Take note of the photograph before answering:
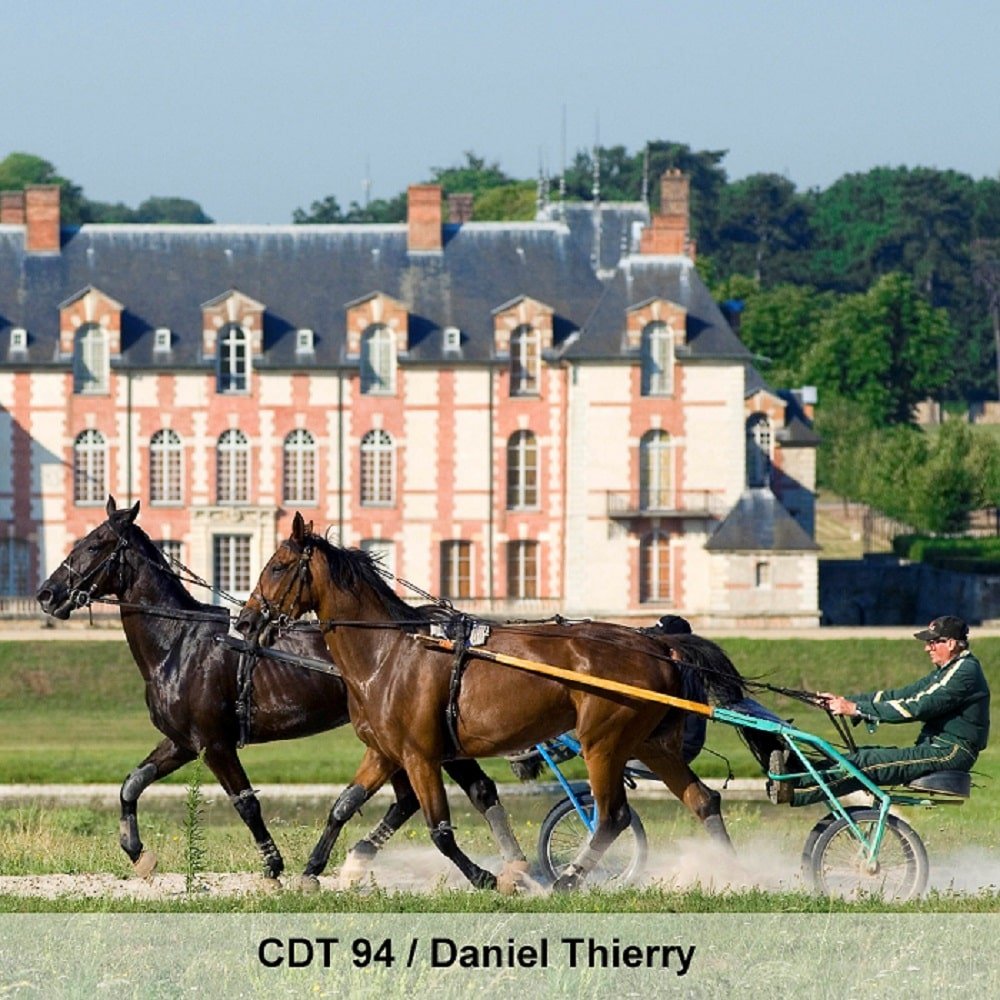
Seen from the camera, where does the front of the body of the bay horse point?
to the viewer's left

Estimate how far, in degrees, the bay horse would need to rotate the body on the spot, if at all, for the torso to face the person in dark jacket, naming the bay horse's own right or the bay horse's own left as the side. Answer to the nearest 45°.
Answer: approximately 180°

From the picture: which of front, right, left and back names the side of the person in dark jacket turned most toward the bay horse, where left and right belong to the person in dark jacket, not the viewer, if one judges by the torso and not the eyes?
front

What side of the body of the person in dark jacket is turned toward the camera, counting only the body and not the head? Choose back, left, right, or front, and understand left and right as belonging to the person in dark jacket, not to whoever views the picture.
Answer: left

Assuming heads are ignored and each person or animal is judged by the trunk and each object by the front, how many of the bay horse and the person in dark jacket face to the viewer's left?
2

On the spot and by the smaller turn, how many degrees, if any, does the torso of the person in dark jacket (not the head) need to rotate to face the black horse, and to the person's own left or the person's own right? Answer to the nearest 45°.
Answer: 0° — they already face it

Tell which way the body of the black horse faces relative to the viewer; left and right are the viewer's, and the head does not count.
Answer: facing to the left of the viewer
